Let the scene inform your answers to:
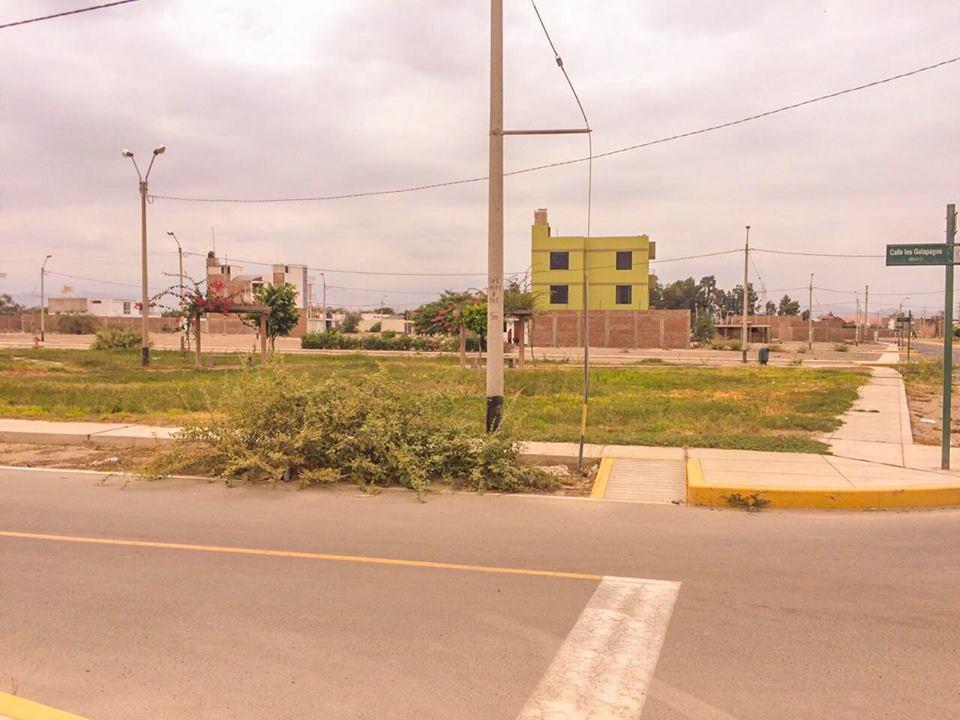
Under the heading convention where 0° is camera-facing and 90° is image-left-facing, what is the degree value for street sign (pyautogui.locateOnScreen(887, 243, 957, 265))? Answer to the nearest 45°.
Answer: approximately 0°

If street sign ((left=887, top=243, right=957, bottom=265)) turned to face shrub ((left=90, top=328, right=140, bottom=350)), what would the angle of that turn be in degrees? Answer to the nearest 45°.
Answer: approximately 135° to its right

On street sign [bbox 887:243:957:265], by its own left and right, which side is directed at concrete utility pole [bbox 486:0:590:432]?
right

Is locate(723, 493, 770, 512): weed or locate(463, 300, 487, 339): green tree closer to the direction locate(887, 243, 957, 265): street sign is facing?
the weed

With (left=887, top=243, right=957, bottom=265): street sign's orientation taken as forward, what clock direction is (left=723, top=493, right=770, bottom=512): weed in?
The weed is roughly at 1 o'clock from the street sign.

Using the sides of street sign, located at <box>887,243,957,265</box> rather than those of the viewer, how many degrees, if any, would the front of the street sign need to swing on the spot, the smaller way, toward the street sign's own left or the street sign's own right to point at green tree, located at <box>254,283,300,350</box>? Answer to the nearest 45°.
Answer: approximately 135° to the street sign's own right

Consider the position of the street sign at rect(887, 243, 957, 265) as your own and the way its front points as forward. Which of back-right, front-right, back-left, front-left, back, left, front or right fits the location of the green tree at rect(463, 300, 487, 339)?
back-right

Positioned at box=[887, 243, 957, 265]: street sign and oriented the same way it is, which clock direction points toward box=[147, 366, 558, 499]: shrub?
The shrub is roughly at 2 o'clock from the street sign.

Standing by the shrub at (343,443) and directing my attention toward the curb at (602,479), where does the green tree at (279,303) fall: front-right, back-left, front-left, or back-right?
back-left

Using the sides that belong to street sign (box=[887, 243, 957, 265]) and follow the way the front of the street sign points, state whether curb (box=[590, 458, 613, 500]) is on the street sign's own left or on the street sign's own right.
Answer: on the street sign's own right

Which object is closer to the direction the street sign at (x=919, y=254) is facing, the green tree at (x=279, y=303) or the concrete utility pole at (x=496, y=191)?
the concrete utility pole
